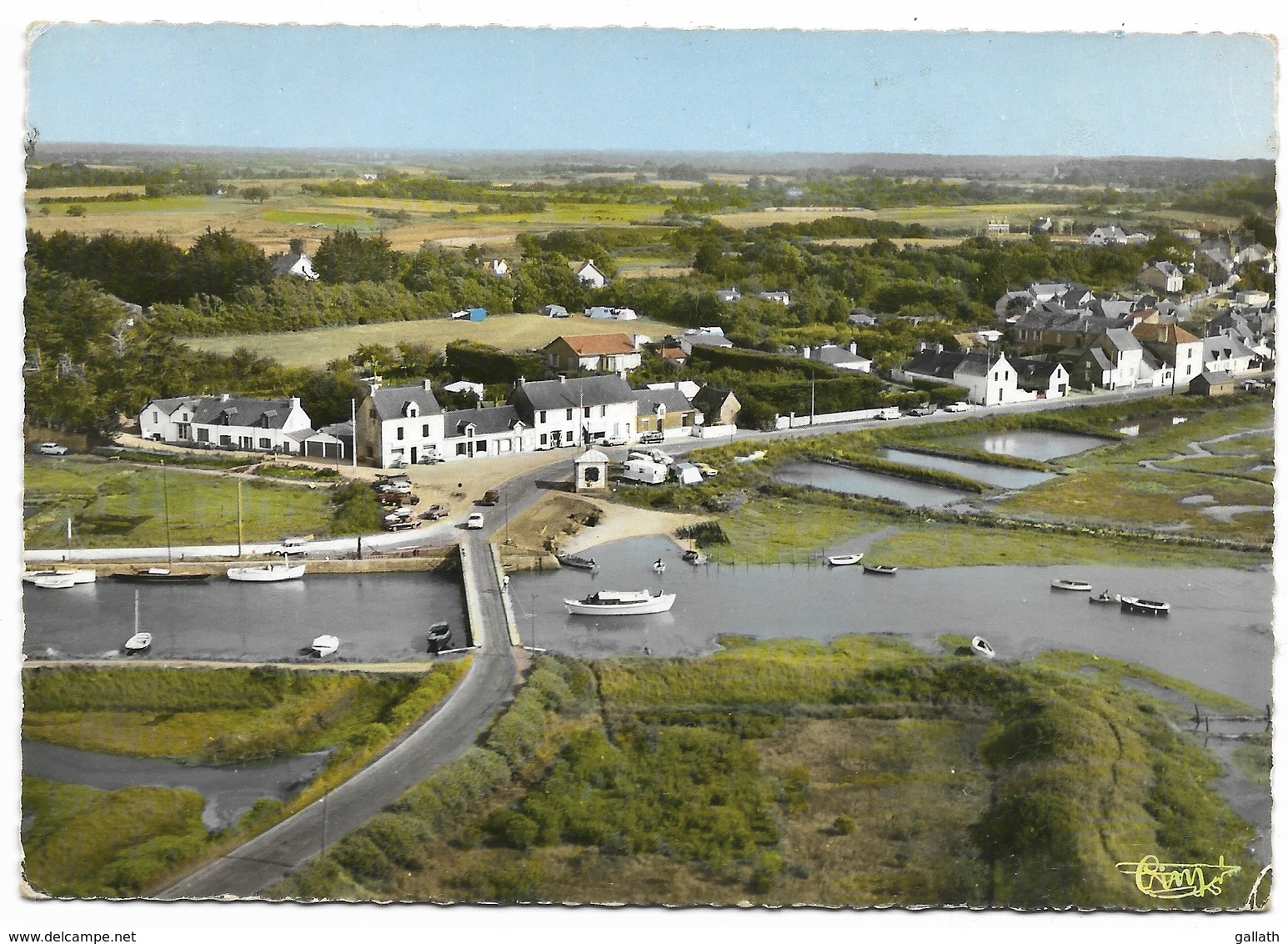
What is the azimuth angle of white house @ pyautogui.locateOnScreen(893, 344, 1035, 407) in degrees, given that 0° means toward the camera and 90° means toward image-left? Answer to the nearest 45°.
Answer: approximately 315°

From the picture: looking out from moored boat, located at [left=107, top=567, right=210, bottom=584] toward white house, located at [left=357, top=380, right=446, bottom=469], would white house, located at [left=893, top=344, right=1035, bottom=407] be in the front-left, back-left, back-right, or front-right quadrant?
front-right

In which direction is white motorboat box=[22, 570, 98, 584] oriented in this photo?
to the viewer's left

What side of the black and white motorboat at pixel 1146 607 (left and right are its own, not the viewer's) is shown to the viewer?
left

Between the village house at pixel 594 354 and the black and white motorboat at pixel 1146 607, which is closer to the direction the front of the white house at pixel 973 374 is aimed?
the black and white motorboat

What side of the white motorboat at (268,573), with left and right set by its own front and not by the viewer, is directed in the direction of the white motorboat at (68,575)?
back

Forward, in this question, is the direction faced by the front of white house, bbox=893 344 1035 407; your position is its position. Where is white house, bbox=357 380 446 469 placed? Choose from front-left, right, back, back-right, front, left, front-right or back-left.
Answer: right

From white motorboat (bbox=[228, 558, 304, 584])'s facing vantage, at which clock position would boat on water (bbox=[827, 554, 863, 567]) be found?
The boat on water is roughly at 12 o'clock from the white motorboat.

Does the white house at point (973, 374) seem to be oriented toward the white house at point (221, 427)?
no

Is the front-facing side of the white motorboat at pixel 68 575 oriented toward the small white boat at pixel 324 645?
no
